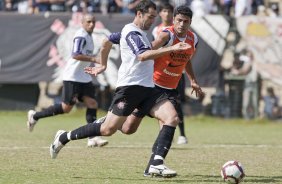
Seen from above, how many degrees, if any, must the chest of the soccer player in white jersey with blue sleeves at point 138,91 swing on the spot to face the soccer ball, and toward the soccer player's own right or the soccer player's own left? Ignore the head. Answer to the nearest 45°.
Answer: approximately 45° to the soccer player's own right

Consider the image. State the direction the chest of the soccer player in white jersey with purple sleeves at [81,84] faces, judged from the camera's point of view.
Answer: to the viewer's right

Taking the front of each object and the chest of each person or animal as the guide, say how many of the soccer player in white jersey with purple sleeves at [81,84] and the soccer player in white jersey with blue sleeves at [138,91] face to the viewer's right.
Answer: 2

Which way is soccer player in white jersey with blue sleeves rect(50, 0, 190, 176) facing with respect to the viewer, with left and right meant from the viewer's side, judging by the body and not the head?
facing to the right of the viewer
